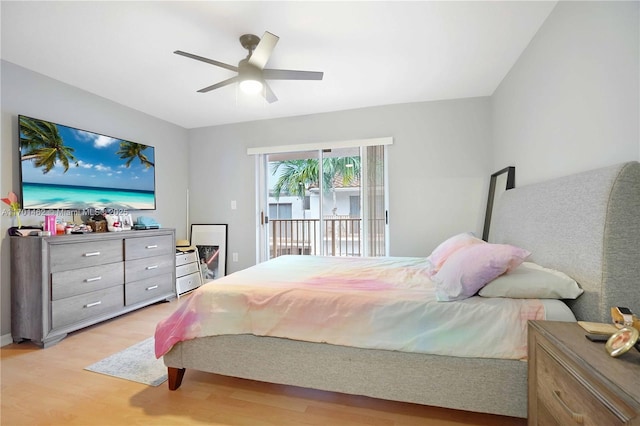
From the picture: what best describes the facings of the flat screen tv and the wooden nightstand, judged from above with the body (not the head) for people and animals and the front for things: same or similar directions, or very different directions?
very different directions

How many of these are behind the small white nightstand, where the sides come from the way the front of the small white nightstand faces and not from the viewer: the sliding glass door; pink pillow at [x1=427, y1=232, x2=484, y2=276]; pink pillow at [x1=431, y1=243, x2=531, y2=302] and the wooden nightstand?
0

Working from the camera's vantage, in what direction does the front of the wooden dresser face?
facing the viewer and to the right of the viewer

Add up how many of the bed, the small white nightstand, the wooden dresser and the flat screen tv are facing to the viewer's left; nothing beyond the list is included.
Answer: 1

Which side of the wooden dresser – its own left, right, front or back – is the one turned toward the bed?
front

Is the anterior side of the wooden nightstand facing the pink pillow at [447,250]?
no

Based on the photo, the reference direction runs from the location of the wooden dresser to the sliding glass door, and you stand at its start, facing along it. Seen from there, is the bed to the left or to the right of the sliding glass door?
right

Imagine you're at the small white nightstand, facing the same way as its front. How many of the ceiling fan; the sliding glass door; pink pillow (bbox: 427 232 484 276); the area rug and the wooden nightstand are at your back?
0

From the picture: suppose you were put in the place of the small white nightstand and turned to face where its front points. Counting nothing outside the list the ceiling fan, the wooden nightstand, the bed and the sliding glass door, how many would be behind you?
0

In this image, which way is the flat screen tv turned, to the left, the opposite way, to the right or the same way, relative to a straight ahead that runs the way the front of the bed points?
the opposite way

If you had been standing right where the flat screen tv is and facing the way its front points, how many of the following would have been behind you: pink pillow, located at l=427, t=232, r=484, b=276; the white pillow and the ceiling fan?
0

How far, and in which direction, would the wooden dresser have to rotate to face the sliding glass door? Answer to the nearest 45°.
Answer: approximately 45° to its left

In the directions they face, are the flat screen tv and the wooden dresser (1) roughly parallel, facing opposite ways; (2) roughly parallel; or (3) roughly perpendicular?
roughly parallel

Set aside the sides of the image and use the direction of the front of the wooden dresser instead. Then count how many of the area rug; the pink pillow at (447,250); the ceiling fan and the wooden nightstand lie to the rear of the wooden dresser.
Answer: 0

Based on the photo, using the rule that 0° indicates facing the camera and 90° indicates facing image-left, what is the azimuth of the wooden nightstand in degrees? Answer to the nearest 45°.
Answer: approximately 45°

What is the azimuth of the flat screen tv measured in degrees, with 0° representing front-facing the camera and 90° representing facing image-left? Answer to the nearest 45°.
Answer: approximately 315°

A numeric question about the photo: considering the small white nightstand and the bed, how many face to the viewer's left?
1

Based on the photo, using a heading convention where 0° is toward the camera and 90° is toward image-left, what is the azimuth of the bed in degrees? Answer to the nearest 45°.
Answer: approximately 90°

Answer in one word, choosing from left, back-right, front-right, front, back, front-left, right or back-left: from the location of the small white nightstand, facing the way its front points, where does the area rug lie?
front-right
